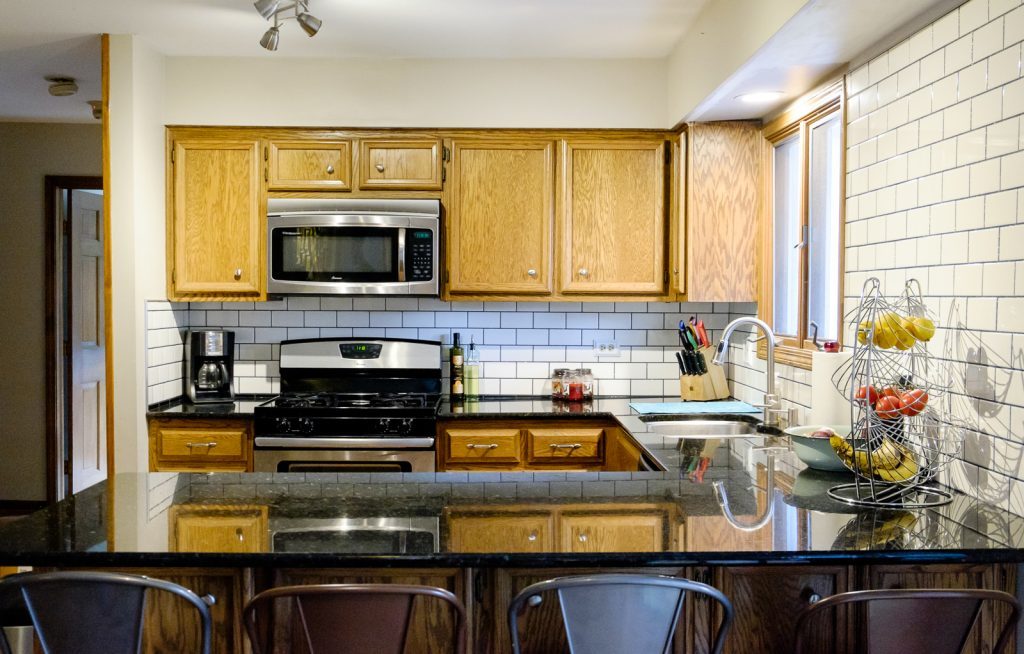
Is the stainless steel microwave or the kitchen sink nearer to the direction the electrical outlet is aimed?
the kitchen sink

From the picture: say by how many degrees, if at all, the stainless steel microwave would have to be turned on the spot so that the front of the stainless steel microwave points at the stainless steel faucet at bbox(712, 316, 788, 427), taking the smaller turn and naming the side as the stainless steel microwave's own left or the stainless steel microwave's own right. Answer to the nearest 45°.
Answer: approximately 45° to the stainless steel microwave's own left

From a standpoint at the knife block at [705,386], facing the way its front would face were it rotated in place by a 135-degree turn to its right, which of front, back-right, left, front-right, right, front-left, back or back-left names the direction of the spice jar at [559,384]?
left

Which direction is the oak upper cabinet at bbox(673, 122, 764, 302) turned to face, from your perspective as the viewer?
facing to the left of the viewer

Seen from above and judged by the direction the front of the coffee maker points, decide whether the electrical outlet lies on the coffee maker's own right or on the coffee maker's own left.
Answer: on the coffee maker's own left

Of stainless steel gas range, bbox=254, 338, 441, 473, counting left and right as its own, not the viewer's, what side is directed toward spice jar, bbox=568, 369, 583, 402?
left

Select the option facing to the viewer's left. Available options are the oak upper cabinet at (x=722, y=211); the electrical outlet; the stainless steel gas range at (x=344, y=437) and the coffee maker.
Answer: the oak upper cabinet

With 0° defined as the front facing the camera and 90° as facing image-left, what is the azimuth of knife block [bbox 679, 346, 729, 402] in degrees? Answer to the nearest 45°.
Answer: approximately 45°

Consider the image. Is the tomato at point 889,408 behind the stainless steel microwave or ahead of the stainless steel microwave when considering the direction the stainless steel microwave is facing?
ahead

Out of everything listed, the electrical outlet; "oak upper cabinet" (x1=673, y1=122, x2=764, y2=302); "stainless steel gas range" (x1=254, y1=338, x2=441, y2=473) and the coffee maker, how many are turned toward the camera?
3

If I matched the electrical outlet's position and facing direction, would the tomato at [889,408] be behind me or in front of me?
in front

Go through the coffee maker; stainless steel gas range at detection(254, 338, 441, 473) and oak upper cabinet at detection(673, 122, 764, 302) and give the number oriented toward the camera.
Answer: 2

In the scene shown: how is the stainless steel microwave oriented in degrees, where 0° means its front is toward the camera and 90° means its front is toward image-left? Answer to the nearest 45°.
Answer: approximately 0°
